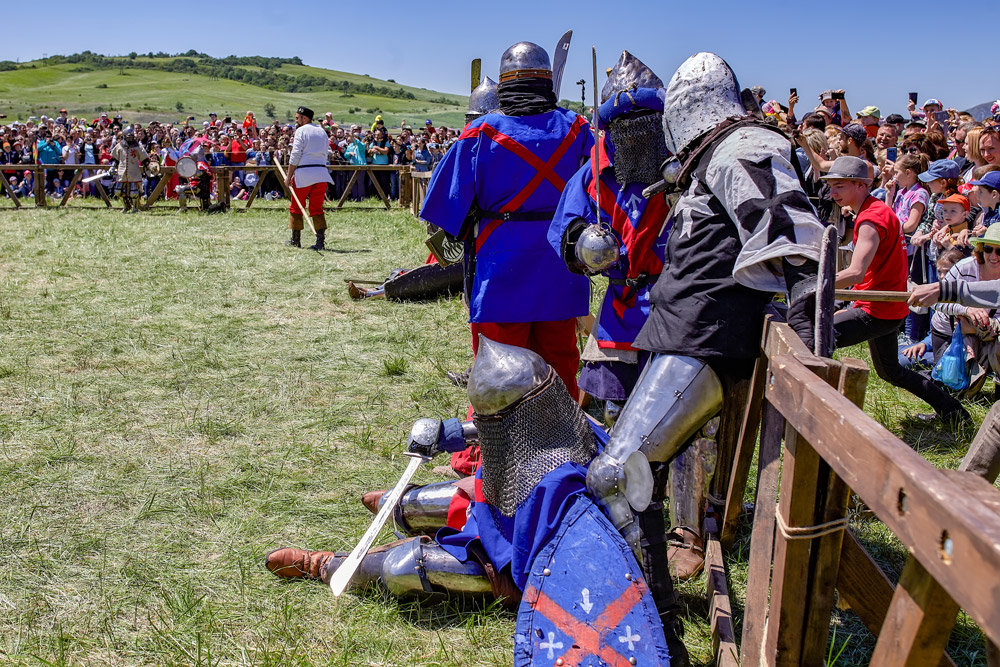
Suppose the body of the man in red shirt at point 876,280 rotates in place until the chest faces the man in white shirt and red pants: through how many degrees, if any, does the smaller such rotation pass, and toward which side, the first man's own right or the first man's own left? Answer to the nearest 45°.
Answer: approximately 45° to the first man's own right

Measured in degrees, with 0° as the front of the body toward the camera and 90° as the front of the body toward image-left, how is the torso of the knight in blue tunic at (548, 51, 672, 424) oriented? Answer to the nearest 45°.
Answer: approximately 315°

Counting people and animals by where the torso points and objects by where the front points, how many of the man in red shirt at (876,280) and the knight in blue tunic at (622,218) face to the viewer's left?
1

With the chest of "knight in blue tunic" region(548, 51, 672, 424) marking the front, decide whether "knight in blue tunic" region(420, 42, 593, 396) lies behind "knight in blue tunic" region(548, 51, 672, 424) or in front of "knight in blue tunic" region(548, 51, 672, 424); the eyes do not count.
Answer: behind

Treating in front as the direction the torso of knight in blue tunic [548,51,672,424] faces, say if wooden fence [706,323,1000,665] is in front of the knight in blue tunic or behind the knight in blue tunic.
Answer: in front

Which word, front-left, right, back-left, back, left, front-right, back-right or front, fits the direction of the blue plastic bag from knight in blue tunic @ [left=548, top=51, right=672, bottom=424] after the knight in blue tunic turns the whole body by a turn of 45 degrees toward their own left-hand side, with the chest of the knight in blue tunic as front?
front-left

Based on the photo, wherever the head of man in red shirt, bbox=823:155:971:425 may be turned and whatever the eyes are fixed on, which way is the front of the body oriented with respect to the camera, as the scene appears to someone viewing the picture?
to the viewer's left

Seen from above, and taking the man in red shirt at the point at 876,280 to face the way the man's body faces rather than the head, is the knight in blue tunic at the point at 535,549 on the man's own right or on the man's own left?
on the man's own left

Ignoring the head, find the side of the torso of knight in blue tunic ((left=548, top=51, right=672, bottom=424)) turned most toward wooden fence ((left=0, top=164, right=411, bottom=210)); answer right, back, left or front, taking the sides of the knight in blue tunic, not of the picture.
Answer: back

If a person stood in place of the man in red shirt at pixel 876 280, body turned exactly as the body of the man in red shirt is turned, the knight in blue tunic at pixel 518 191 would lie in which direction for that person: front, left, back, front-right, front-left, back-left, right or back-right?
front-left
